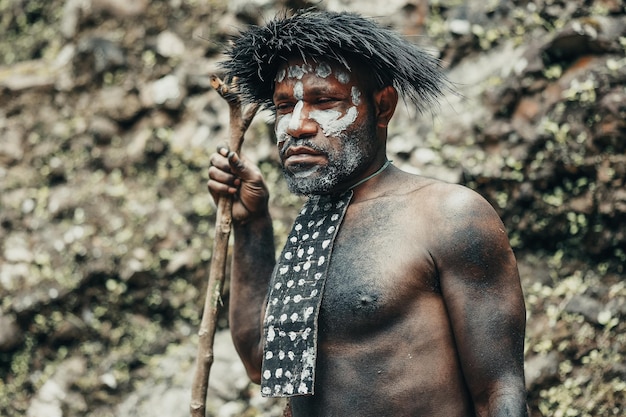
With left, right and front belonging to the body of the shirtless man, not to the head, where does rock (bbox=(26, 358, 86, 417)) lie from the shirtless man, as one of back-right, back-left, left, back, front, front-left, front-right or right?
right

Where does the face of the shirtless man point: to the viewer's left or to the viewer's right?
to the viewer's left

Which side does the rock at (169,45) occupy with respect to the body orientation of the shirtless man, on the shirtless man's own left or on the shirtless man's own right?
on the shirtless man's own right

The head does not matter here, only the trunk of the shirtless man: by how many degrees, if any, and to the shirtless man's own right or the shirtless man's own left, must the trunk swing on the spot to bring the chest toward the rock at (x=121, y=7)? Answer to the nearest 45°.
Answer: approximately 90° to the shirtless man's own right

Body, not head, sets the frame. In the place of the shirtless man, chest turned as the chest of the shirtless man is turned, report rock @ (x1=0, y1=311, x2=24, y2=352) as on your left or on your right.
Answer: on your right

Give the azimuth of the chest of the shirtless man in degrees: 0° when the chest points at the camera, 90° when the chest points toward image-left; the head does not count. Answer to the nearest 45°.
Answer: approximately 45°

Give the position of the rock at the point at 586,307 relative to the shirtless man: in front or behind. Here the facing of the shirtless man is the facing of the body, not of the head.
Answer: behind

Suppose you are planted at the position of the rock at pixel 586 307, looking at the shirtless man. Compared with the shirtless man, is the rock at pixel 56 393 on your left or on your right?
right

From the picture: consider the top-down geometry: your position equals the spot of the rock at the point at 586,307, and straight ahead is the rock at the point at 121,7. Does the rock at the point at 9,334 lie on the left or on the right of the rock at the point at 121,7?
left
